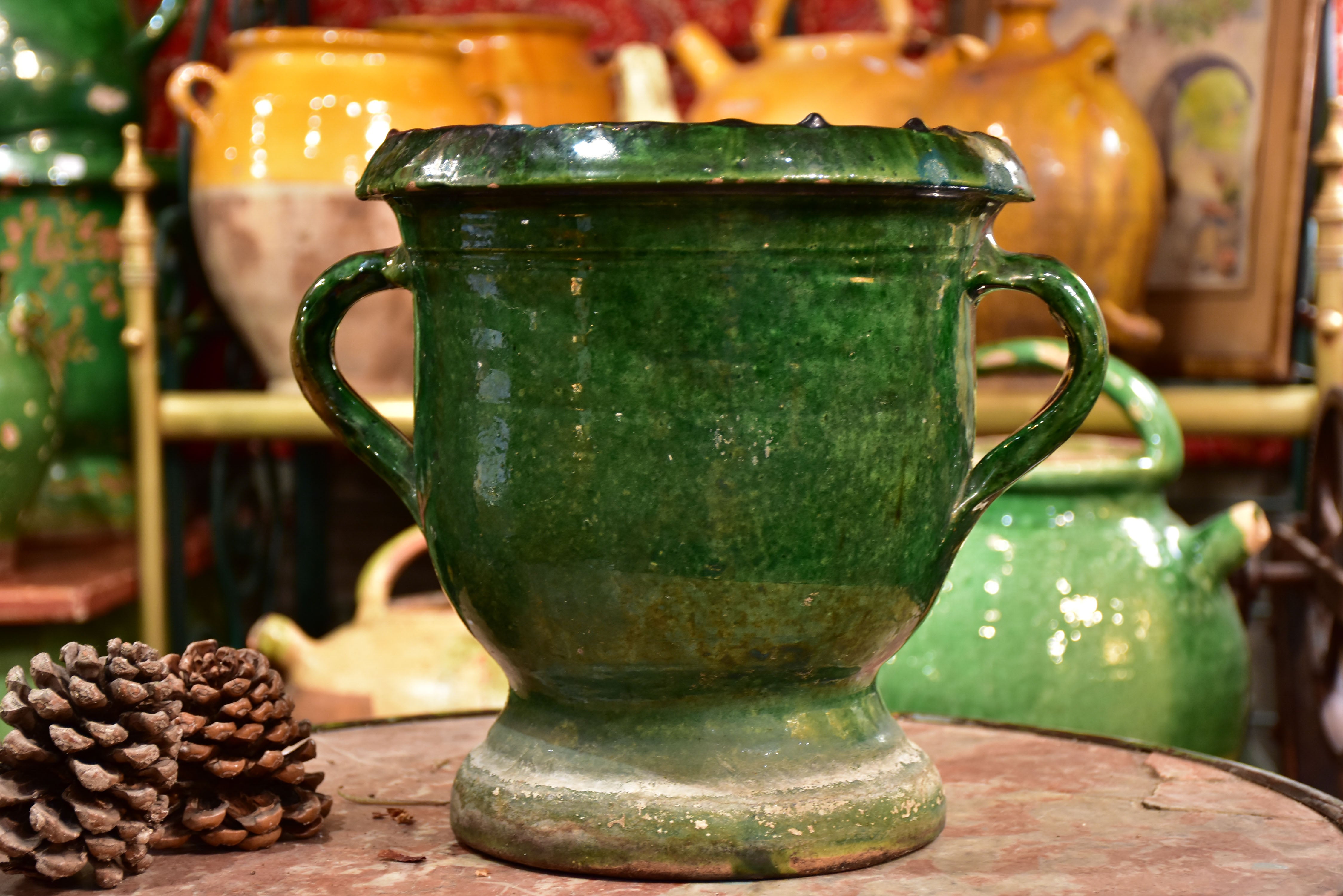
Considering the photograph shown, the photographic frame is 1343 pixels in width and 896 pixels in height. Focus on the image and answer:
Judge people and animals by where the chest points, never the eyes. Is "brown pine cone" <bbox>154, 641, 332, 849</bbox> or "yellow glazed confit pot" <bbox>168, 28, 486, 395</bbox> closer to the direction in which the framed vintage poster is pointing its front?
the brown pine cone

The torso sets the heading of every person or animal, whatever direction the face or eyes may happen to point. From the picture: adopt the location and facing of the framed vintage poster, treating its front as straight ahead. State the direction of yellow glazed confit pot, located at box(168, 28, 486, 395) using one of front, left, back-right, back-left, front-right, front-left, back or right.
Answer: right

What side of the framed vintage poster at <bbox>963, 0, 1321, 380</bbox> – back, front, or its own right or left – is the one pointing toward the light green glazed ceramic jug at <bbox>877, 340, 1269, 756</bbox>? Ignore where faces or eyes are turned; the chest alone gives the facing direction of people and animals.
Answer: front

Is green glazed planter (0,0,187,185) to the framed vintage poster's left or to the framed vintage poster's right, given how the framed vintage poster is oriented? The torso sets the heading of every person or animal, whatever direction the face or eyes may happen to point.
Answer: on its right

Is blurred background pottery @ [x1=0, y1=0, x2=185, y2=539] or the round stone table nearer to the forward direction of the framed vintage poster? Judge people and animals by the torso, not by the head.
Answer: the round stone table

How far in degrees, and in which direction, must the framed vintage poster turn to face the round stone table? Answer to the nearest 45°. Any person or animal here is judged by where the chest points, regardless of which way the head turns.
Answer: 0° — it already faces it

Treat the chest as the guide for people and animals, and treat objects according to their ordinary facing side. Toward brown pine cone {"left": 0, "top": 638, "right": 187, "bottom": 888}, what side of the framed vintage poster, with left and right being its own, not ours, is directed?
front

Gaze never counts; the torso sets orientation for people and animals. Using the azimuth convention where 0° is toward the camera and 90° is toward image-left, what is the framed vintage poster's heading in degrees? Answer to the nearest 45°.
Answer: approximately 0°
